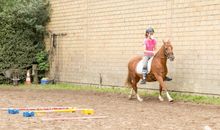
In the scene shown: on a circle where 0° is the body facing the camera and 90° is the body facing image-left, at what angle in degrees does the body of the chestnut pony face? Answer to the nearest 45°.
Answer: approximately 315°

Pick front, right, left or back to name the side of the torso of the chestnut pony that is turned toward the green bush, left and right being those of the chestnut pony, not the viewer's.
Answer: back

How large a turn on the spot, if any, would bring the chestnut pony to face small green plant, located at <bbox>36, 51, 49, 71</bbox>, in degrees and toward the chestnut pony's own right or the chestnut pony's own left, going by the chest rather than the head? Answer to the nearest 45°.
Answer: approximately 180°

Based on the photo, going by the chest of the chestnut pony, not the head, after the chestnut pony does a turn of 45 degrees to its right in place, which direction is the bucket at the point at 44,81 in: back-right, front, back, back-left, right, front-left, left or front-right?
back-right
